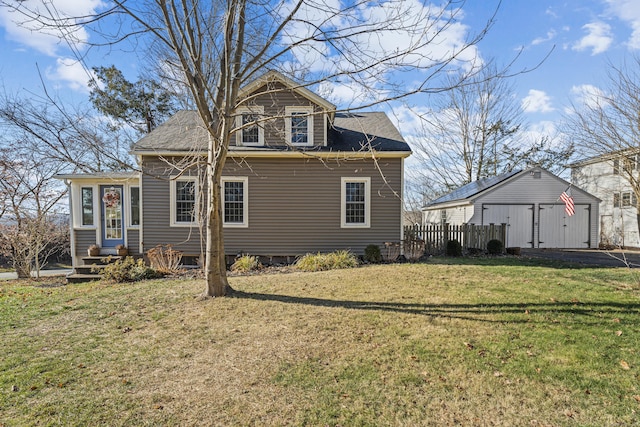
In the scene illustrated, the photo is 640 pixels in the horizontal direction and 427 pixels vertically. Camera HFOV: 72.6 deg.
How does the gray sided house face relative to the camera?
toward the camera

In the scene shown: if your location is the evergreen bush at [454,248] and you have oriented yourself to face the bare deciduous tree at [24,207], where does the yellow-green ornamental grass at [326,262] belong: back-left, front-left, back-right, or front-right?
front-left

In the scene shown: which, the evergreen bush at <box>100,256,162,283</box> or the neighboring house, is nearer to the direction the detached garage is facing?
the evergreen bush

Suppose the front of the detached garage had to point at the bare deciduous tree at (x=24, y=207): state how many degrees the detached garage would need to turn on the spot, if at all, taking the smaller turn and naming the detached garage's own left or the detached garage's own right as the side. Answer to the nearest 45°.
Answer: approximately 45° to the detached garage's own right

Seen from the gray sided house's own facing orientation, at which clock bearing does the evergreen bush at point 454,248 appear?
The evergreen bush is roughly at 9 o'clock from the gray sided house.

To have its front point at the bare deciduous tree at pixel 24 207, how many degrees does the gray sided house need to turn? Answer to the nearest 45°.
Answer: approximately 90° to its right

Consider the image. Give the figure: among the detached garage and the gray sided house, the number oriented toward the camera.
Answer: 2

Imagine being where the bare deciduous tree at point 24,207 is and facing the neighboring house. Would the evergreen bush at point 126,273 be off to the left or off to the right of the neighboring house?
right

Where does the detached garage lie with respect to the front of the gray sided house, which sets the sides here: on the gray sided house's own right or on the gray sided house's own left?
on the gray sided house's own left

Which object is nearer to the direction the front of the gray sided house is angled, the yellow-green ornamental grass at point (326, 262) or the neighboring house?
the yellow-green ornamental grass

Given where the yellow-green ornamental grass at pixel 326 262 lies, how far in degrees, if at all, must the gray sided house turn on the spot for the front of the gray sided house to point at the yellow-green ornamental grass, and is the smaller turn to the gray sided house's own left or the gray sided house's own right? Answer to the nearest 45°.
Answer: approximately 45° to the gray sided house's own left

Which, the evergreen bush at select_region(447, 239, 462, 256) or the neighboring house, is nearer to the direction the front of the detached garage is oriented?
the evergreen bush
